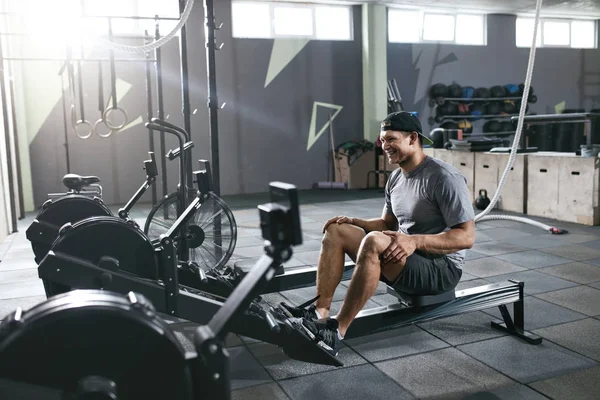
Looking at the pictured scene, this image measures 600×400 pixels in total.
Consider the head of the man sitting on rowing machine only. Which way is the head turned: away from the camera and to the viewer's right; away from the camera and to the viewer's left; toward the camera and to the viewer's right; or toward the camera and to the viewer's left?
toward the camera and to the viewer's left

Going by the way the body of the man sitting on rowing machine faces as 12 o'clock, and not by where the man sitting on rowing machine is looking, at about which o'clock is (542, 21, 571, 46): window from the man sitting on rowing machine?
The window is roughly at 5 o'clock from the man sitting on rowing machine.

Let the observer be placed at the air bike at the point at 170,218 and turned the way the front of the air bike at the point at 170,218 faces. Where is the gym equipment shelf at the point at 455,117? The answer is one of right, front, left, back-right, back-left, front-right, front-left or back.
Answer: front-left

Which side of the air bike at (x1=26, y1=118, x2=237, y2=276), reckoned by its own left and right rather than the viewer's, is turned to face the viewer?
right

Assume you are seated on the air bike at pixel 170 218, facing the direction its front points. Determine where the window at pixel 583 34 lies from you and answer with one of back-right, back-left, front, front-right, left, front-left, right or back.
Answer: front-left

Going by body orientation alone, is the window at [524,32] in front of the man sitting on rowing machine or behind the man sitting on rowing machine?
behind

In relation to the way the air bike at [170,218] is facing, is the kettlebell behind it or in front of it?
in front

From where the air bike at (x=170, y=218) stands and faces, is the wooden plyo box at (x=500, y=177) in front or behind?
in front

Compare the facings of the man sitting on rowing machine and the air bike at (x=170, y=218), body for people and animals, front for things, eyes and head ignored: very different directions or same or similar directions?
very different directions

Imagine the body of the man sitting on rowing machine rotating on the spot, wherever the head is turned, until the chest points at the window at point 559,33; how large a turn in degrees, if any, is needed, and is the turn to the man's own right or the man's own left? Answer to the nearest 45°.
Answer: approximately 135° to the man's own right

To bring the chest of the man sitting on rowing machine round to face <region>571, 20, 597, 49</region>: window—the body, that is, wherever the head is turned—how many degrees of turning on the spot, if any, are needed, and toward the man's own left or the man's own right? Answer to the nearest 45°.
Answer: approximately 135° to the man's own right

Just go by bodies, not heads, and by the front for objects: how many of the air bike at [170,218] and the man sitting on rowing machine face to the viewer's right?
1

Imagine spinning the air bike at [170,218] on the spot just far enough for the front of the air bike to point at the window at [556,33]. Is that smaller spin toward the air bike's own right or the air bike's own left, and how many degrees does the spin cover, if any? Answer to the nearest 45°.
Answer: approximately 45° to the air bike's own left

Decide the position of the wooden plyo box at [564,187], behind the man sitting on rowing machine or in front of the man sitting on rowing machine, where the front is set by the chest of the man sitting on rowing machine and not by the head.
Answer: behind
